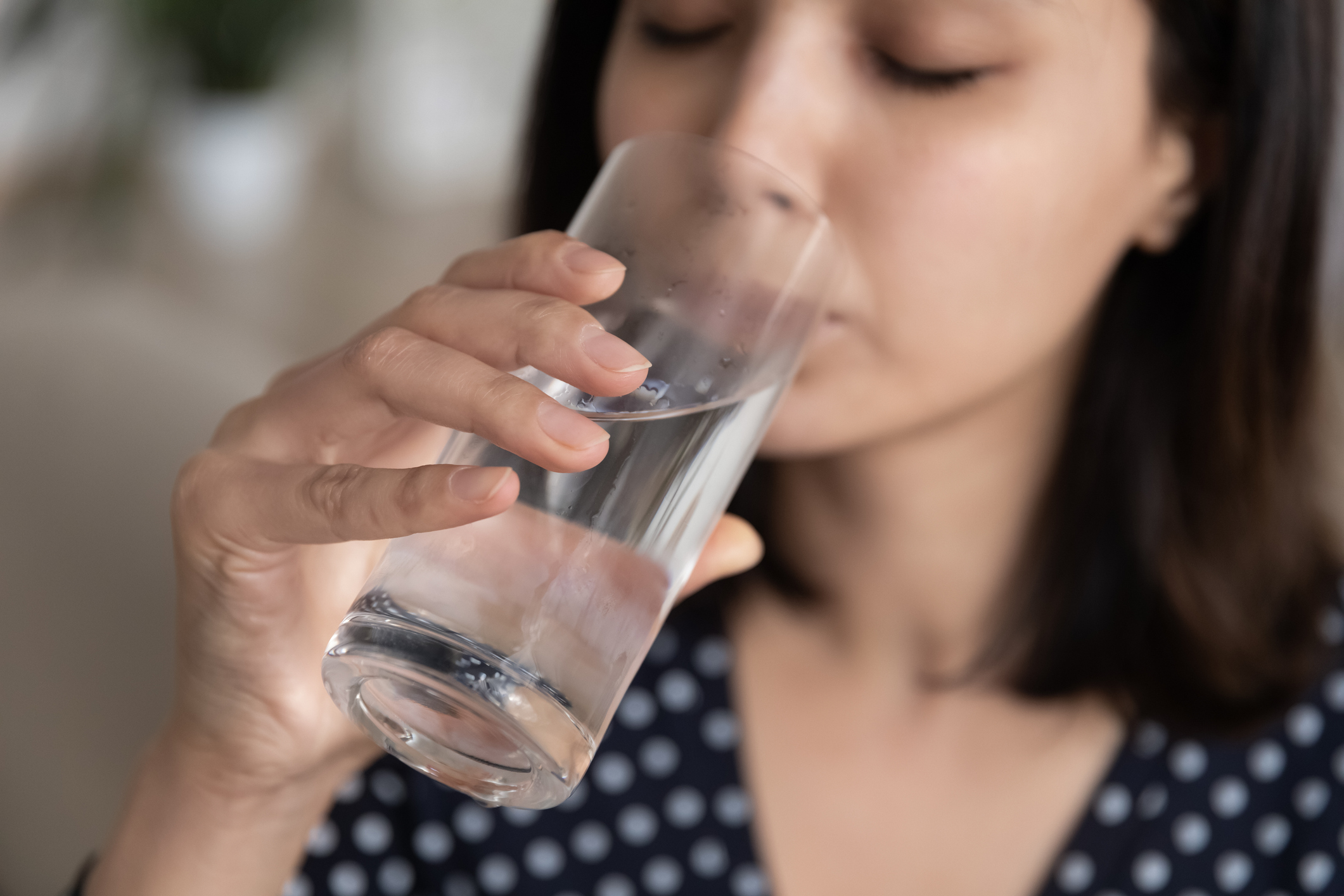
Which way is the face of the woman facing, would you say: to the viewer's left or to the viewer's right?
to the viewer's left

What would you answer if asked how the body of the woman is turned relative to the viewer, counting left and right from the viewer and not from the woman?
facing the viewer and to the left of the viewer

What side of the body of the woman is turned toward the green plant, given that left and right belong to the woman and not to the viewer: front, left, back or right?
back
